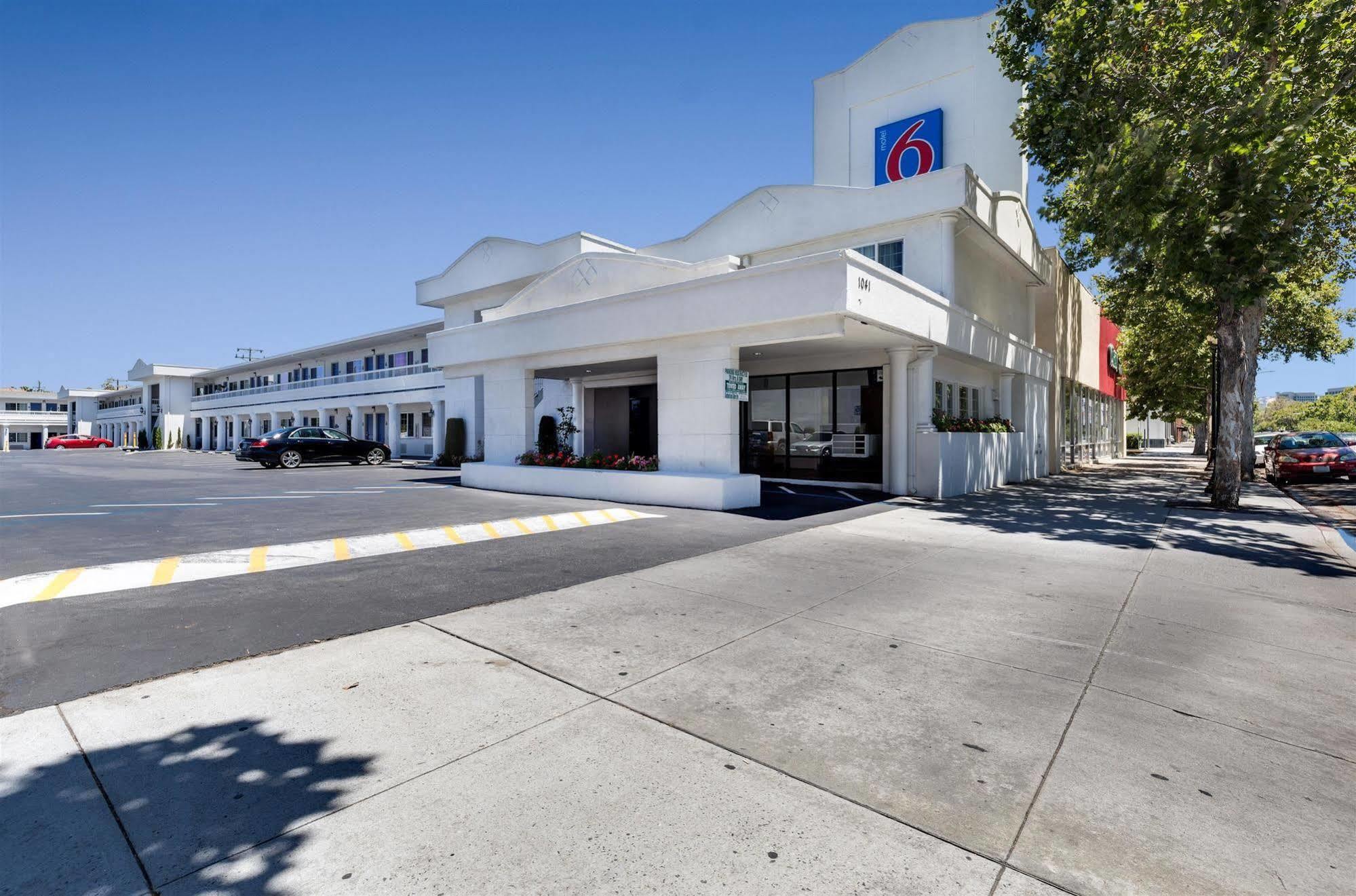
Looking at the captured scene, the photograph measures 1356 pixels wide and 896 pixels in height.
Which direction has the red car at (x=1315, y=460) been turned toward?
toward the camera

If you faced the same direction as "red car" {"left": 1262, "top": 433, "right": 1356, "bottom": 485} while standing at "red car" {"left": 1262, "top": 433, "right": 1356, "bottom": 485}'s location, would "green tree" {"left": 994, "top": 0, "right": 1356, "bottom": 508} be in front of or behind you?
in front

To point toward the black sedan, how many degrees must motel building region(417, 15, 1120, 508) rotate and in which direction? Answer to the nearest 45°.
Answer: approximately 45° to its right

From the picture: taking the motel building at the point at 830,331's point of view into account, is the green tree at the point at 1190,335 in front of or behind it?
behind

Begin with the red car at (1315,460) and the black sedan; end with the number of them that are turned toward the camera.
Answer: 1

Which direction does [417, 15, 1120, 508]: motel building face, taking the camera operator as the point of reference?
facing the viewer and to the left of the viewer
